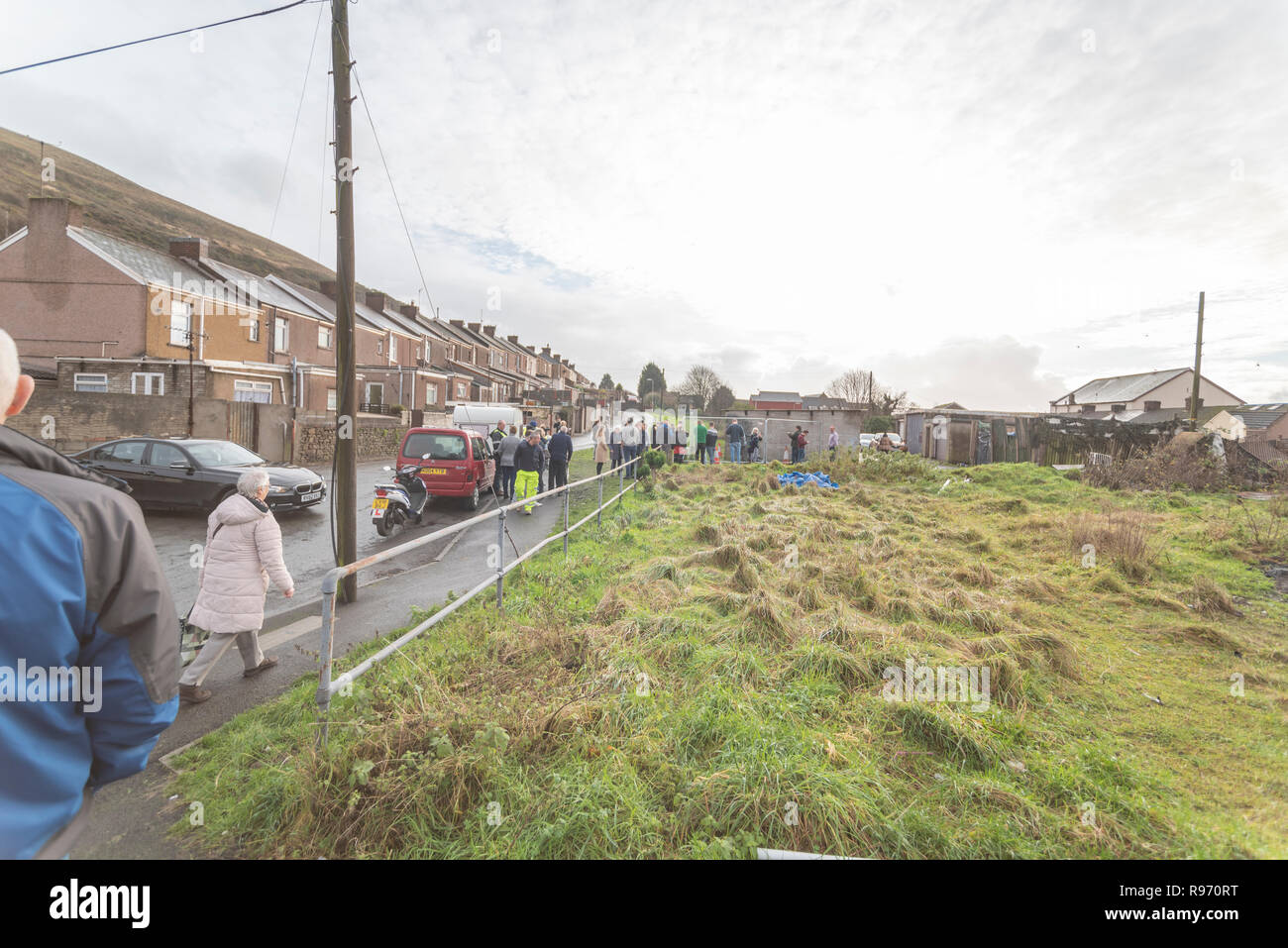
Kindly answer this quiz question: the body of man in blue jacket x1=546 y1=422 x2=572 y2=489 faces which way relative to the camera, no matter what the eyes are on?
away from the camera

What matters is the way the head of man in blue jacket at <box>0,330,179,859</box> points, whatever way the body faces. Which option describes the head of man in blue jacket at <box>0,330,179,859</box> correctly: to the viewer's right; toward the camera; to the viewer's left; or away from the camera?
away from the camera

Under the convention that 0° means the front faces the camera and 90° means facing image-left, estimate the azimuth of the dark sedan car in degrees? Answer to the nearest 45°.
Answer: approximately 315°

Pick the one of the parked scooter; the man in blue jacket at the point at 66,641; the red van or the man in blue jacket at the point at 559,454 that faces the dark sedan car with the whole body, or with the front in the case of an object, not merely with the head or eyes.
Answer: the man in blue jacket at the point at 66,641

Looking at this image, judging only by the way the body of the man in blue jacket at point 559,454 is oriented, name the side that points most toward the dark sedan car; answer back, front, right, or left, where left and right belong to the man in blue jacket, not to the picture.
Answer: left

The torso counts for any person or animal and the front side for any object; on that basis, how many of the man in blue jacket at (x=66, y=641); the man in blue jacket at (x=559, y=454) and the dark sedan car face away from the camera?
2

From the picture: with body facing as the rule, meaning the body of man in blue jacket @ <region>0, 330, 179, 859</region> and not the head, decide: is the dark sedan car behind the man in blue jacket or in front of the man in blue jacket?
in front

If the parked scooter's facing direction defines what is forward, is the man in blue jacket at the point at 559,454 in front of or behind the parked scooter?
in front

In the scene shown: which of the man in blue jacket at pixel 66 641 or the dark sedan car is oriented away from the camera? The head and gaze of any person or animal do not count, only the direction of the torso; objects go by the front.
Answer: the man in blue jacket

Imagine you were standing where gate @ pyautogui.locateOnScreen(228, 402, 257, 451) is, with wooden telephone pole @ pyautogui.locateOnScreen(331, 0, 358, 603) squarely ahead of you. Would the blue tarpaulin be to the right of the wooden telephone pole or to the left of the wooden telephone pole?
left

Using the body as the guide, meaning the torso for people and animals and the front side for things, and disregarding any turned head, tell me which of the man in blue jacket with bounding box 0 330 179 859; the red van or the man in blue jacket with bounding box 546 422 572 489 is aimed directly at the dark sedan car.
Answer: the man in blue jacket with bounding box 0 330 179 859

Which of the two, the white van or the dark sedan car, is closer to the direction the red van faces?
the white van

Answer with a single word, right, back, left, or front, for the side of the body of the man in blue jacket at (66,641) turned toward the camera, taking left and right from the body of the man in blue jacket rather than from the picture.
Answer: back
